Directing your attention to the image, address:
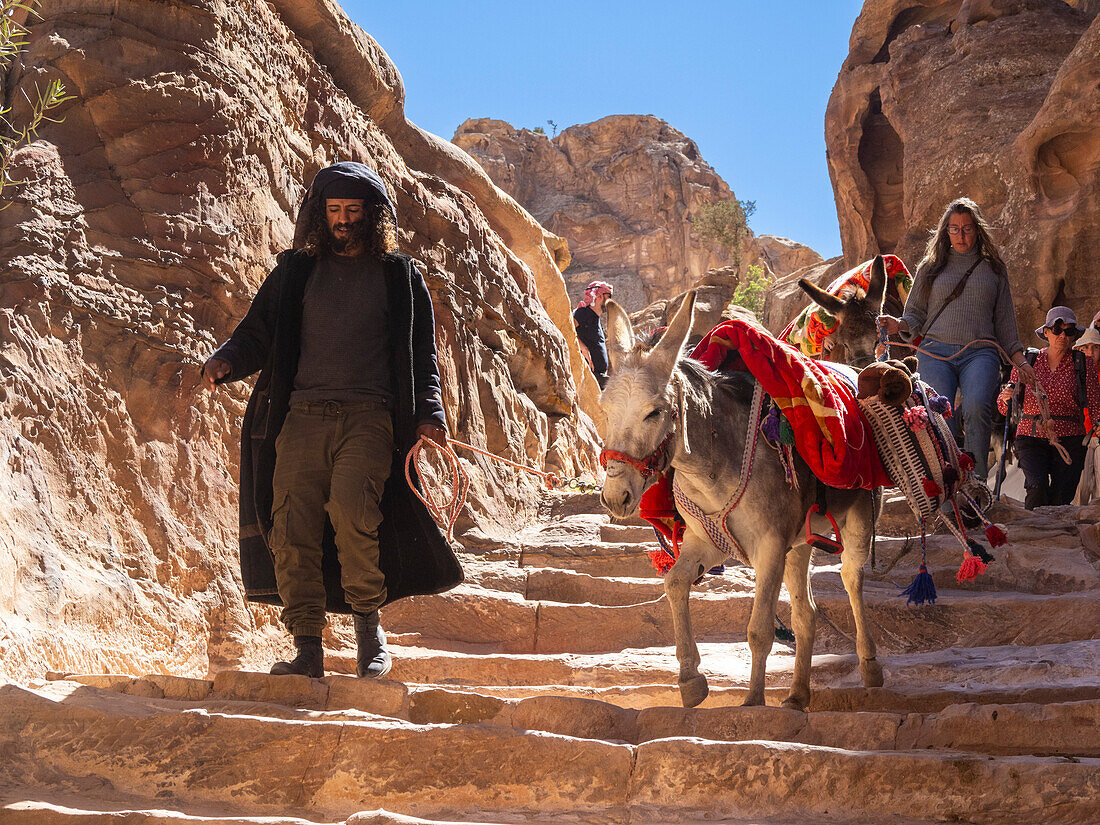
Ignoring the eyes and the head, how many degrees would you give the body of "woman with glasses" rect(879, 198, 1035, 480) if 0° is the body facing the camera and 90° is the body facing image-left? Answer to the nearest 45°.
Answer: approximately 0°

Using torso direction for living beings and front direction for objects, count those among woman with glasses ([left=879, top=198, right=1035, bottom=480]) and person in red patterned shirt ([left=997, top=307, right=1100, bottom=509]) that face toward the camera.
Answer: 2

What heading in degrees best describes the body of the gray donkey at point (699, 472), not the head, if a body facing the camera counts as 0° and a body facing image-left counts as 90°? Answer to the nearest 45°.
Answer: approximately 45°

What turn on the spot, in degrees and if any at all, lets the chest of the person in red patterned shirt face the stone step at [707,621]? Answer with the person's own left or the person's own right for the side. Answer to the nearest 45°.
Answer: approximately 45° to the person's own right

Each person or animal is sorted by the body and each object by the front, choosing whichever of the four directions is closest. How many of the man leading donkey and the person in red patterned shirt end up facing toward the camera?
2
